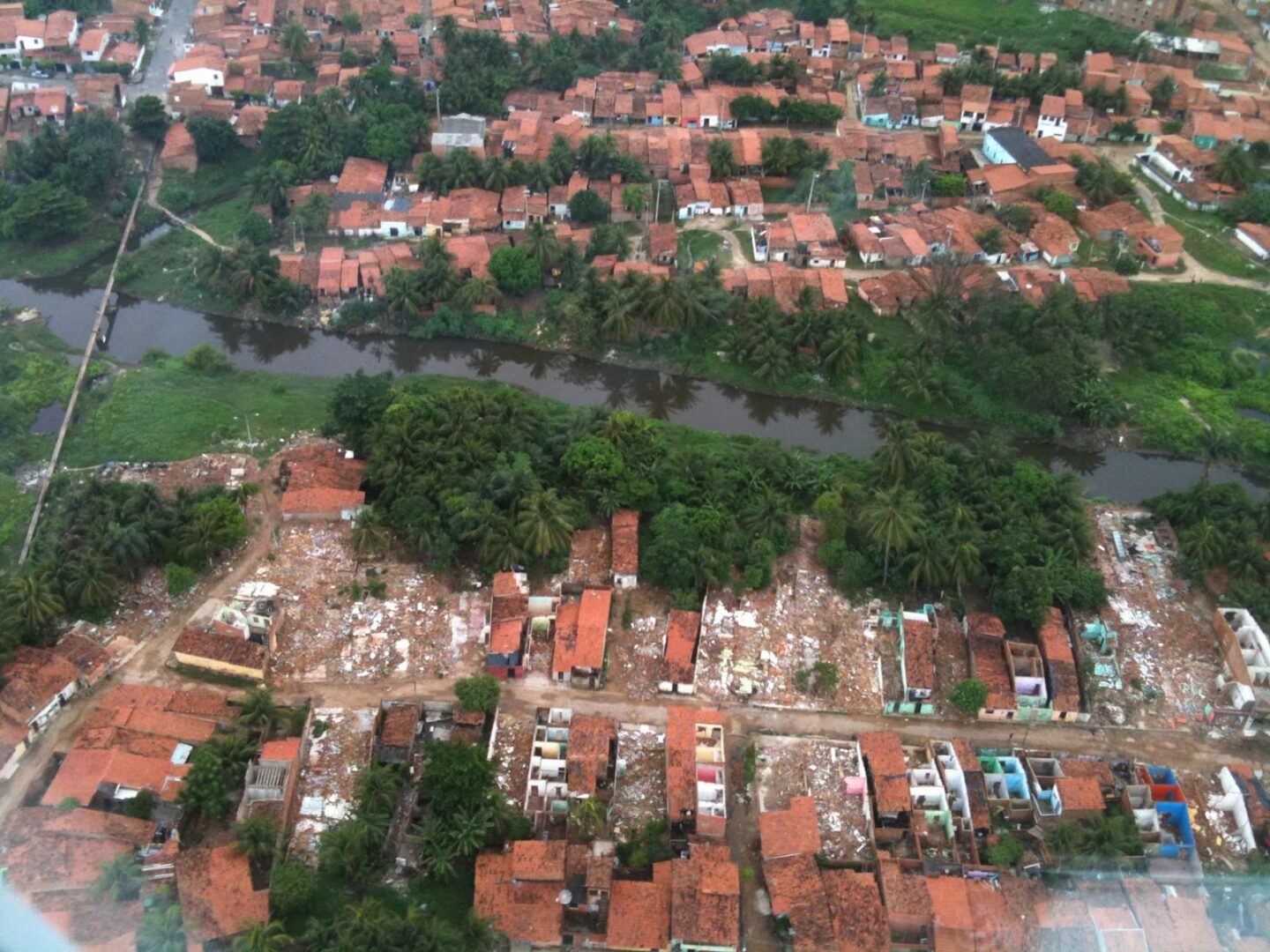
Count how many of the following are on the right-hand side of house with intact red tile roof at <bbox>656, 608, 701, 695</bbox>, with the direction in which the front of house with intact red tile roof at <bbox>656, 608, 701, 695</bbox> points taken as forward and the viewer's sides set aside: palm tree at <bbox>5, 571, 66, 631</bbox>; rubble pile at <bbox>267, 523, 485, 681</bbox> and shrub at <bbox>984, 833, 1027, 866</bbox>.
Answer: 2

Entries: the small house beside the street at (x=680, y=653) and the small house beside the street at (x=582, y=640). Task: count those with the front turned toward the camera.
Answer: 2

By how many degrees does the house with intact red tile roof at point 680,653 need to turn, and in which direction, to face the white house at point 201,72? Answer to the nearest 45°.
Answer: approximately 135° to its right

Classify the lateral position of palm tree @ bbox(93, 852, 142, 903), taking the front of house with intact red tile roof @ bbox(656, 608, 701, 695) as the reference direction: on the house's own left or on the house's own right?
on the house's own right

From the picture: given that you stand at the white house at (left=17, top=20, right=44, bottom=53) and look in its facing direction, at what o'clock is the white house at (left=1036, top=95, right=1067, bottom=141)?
the white house at (left=1036, top=95, right=1067, bottom=141) is roughly at 10 o'clock from the white house at (left=17, top=20, right=44, bottom=53).

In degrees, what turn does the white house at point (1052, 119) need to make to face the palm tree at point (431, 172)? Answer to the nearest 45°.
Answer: approximately 45° to its right

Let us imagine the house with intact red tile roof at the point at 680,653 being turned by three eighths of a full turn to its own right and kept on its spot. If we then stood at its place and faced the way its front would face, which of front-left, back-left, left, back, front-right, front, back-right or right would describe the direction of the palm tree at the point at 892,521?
right

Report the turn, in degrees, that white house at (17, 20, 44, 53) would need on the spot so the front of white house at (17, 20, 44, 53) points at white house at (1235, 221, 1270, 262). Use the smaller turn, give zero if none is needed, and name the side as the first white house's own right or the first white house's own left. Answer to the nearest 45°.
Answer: approximately 45° to the first white house's own left

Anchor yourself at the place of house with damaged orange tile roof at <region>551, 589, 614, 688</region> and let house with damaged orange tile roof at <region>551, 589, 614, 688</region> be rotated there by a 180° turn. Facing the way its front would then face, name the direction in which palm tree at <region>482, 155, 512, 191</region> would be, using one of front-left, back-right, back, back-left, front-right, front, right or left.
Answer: front

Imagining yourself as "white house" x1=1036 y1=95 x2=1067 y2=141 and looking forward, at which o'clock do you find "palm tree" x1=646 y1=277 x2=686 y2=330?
The palm tree is roughly at 1 o'clock from the white house.

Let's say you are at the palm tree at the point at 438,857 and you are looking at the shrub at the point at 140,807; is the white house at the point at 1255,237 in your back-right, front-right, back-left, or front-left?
back-right

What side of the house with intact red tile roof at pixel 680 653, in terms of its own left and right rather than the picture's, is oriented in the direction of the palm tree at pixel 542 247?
back

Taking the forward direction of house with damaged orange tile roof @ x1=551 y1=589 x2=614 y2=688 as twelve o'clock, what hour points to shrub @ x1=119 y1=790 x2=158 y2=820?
The shrub is roughly at 2 o'clock from the house with damaged orange tile roof.

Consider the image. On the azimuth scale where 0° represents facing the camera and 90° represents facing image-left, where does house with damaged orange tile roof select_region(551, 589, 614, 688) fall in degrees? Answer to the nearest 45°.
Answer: approximately 0°
